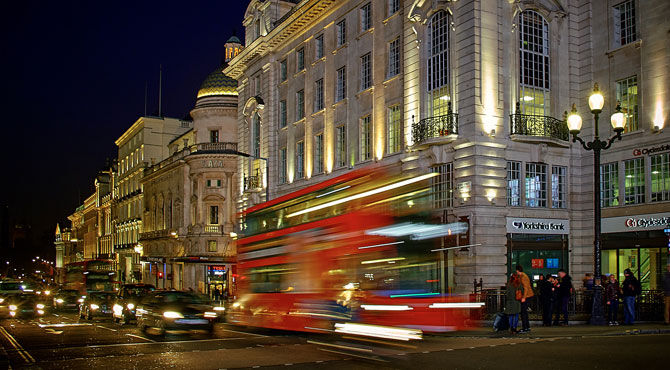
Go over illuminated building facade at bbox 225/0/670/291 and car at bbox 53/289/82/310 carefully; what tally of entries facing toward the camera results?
2

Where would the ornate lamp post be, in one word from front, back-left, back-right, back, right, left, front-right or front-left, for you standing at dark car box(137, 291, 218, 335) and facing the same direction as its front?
front-left

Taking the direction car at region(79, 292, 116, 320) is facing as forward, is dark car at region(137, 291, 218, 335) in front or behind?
in front

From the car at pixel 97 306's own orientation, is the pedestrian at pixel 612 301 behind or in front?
in front

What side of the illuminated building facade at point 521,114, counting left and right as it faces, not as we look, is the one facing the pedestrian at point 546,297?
front

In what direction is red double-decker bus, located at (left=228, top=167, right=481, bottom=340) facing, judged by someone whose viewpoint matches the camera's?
facing the viewer and to the right of the viewer

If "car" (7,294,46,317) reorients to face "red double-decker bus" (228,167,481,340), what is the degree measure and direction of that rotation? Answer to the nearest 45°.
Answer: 0° — it already faces it

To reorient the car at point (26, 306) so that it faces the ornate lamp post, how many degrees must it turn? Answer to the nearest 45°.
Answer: approximately 45° to its left
